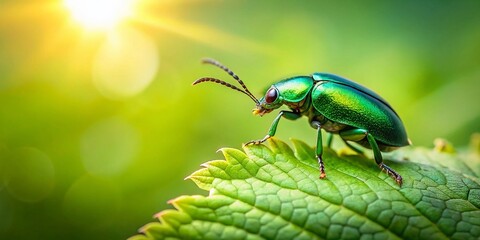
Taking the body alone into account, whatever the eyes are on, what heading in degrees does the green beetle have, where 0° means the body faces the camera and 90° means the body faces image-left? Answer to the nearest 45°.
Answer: approximately 90°
